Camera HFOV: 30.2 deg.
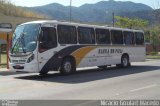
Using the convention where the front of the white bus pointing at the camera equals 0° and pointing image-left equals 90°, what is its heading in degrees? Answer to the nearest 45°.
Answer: approximately 45°
